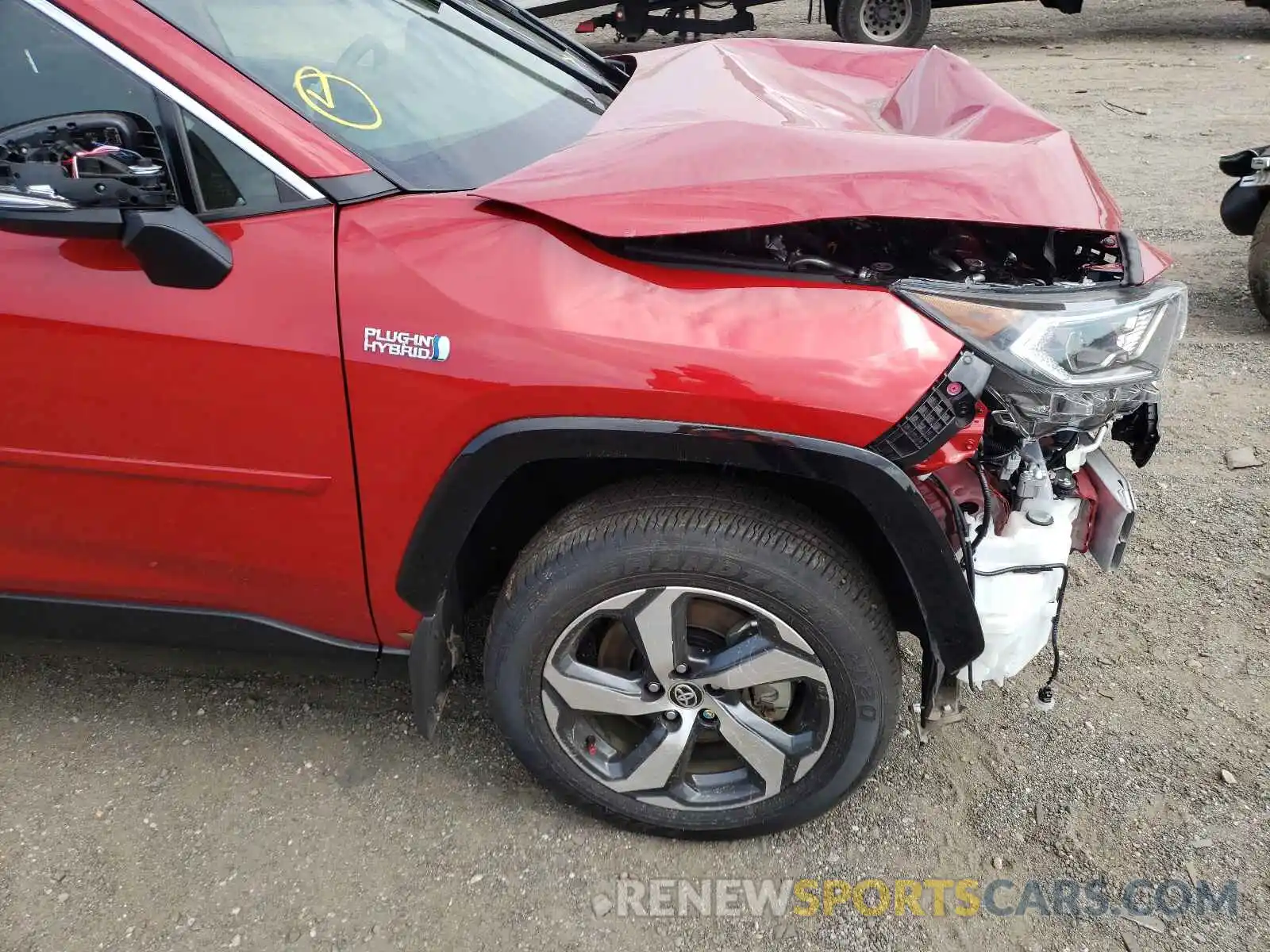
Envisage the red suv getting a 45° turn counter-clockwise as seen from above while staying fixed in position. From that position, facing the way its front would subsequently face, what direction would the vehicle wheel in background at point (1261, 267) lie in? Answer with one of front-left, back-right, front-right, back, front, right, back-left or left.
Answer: front

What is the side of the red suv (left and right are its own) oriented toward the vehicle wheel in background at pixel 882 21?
left

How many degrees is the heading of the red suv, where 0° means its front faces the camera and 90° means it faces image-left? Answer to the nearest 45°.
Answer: approximately 270°
